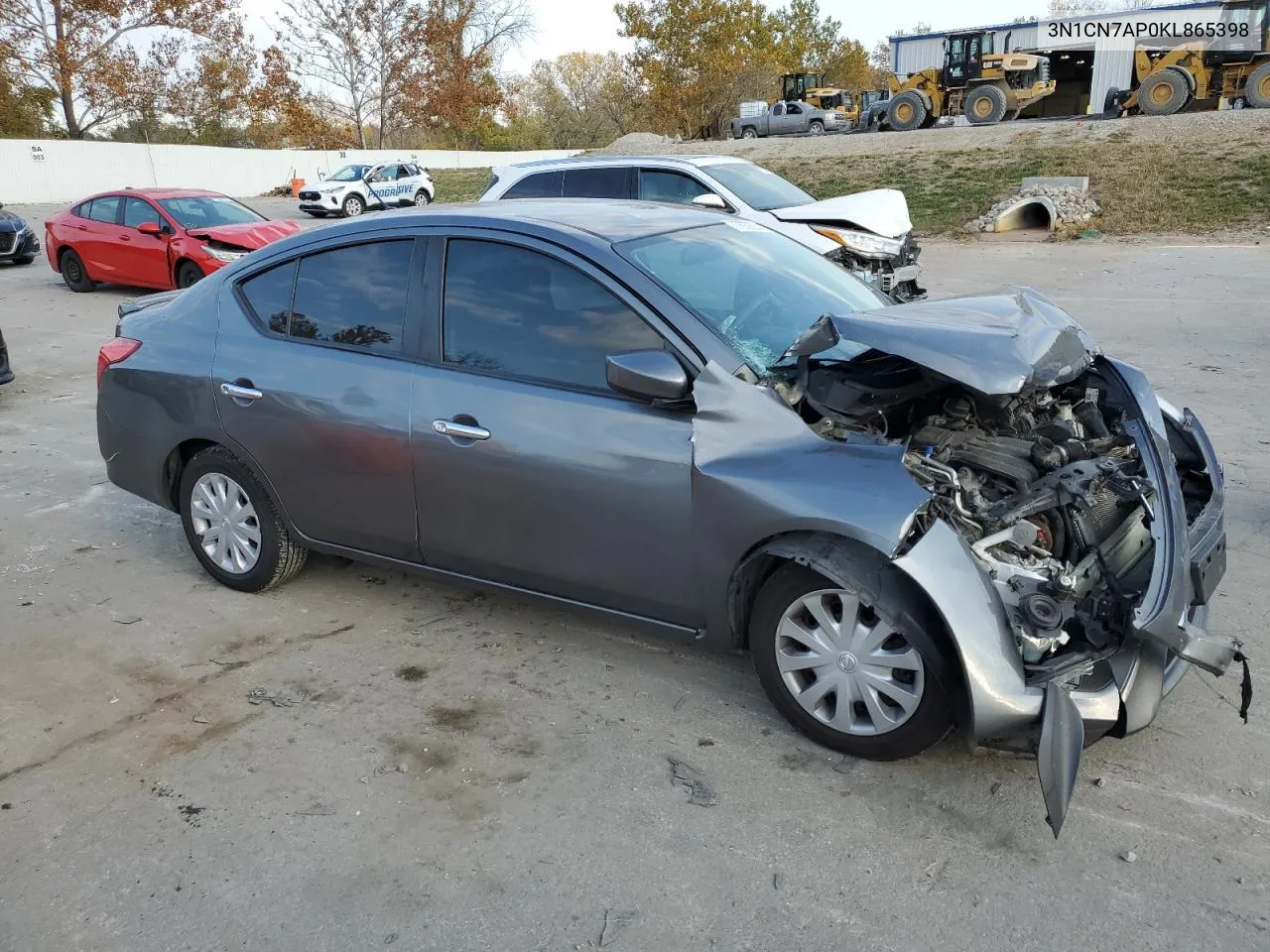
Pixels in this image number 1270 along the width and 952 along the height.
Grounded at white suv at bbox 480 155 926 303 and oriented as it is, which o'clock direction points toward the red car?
The red car is roughly at 5 o'clock from the white suv.

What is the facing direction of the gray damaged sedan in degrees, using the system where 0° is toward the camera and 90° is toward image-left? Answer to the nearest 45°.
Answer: approximately 315°

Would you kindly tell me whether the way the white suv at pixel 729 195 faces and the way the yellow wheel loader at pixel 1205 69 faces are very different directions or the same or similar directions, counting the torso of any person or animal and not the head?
very different directions

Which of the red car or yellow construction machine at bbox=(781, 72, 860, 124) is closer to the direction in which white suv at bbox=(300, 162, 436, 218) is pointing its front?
the red car

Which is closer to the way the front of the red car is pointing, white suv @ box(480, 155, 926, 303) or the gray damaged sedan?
the white suv

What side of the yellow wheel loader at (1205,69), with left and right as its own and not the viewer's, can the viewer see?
left

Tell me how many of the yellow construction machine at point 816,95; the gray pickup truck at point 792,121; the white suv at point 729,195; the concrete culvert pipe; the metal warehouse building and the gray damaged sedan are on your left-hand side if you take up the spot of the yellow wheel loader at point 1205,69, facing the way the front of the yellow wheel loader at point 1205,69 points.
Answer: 3

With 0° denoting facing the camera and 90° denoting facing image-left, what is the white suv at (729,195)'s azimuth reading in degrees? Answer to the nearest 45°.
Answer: approximately 315°

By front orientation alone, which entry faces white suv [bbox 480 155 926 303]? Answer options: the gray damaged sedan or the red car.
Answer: the red car
